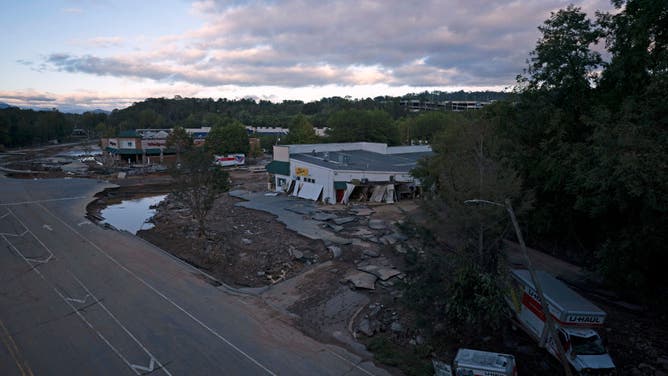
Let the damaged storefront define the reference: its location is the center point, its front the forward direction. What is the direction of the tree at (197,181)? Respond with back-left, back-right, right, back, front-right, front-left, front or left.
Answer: front

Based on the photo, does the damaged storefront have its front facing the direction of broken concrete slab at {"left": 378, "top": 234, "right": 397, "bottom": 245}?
no

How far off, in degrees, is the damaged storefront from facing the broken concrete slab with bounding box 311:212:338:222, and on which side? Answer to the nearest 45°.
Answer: approximately 45° to its left

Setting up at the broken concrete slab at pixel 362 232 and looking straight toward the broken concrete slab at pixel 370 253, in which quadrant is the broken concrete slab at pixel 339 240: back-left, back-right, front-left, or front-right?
front-right

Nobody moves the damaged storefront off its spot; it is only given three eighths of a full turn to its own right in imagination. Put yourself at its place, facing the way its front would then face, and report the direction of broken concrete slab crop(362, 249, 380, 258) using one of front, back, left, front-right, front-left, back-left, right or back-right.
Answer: back

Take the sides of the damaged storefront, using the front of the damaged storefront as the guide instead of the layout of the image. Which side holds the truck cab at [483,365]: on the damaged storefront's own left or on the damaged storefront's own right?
on the damaged storefront's own left

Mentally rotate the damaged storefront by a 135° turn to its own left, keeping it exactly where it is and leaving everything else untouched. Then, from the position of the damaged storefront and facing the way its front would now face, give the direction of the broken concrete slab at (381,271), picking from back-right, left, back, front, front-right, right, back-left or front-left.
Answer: right

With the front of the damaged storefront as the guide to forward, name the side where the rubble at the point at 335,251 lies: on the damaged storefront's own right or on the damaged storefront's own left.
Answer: on the damaged storefront's own left

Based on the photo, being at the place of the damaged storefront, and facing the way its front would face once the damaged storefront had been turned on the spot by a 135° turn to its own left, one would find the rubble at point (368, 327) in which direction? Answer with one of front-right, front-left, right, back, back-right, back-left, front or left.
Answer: right

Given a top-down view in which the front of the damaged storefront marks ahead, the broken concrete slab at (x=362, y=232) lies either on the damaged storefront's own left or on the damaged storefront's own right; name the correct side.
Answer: on the damaged storefront's own left

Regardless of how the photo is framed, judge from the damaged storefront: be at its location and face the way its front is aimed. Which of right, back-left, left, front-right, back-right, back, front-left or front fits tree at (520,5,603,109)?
left

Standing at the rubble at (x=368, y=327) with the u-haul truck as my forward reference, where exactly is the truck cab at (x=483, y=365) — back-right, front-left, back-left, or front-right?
front-right

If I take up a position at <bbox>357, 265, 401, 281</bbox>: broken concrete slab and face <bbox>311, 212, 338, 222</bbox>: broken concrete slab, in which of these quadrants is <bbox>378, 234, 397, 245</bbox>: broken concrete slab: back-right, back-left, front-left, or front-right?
front-right

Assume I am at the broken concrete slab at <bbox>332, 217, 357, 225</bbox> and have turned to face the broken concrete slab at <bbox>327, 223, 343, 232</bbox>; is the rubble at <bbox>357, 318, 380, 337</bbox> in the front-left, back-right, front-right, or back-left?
front-left

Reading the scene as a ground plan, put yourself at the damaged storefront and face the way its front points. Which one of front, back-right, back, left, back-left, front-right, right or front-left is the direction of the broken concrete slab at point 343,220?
front-left

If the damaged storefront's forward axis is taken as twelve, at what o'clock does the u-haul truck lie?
The u-haul truck is roughly at 10 o'clock from the damaged storefront.

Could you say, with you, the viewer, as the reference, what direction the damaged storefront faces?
facing the viewer and to the left of the viewer

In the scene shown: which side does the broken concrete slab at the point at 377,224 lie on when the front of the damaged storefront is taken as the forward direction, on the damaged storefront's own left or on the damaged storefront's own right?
on the damaged storefront's own left

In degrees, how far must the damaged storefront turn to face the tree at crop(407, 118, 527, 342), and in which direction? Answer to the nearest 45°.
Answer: approximately 45° to its left
